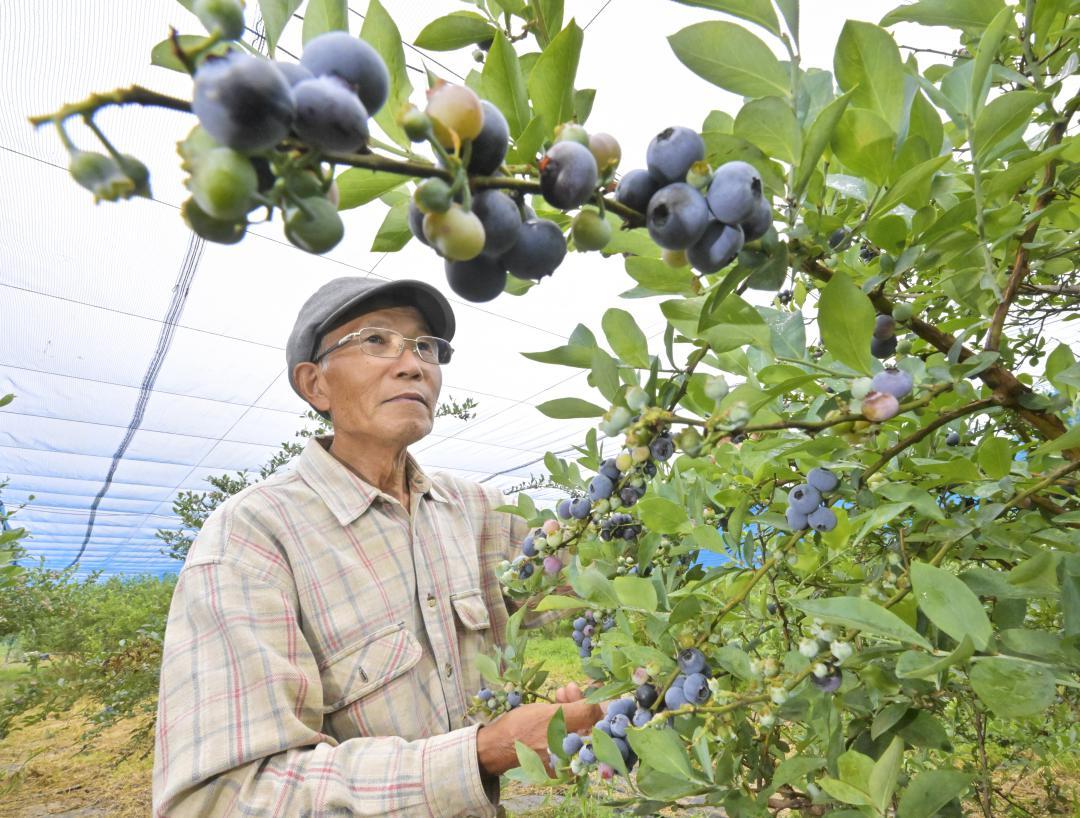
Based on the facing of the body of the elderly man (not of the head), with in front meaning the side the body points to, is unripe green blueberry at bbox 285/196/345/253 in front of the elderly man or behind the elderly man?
in front

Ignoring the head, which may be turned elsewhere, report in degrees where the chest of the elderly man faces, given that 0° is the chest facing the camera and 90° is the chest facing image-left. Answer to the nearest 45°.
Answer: approximately 315°

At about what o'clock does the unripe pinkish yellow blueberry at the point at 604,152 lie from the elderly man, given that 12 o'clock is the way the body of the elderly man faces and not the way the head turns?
The unripe pinkish yellow blueberry is roughly at 1 o'clock from the elderly man.

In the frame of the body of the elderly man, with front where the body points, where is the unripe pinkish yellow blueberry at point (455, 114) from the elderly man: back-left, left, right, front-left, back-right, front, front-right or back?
front-right

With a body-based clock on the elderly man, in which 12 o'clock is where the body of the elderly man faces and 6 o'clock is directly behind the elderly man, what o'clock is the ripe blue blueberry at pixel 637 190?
The ripe blue blueberry is roughly at 1 o'clock from the elderly man.

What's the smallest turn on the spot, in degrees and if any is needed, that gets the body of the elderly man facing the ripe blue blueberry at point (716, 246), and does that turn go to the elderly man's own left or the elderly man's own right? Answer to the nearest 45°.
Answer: approximately 45° to the elderly man's own right

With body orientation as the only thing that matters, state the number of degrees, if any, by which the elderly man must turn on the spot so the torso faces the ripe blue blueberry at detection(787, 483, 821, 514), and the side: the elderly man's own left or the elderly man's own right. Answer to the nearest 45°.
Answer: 0° — they already face it

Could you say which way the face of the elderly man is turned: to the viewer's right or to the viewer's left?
to the viewer's right

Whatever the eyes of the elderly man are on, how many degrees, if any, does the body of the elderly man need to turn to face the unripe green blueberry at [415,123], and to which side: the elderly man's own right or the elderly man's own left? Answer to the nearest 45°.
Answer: approximately 45° to the elderly man's own right
